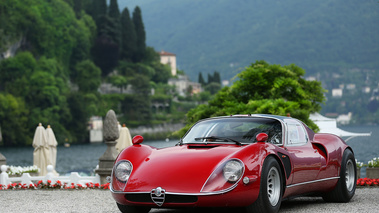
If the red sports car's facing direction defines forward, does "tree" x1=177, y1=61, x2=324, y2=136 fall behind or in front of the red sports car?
behind

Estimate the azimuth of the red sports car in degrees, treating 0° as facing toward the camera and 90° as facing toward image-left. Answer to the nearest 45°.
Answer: approximately 45°

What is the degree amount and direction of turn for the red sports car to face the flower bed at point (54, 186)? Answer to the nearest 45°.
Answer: approximately 90° to its right

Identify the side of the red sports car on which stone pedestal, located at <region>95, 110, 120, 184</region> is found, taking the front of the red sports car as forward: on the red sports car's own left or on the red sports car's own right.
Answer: on the red sports car's own right
